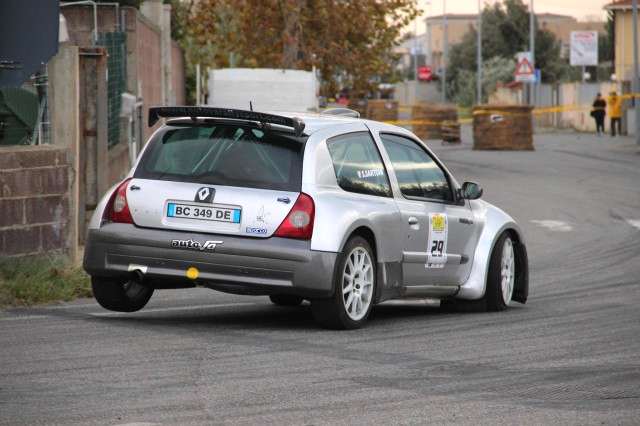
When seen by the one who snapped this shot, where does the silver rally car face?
facing away from the viewer and to the right of the viewer

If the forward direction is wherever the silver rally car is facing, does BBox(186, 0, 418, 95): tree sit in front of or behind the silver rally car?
in front

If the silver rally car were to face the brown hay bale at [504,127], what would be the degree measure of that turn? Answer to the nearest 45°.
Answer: approximately 45° to its left
